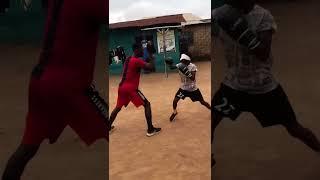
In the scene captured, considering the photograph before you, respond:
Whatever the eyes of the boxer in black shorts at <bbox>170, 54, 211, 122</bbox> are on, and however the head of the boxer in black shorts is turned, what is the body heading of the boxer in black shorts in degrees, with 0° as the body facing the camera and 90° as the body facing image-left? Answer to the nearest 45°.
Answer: approximately 45°
